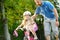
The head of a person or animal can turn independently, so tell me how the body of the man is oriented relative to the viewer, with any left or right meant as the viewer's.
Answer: facing the viewer and to the left of the viewer
